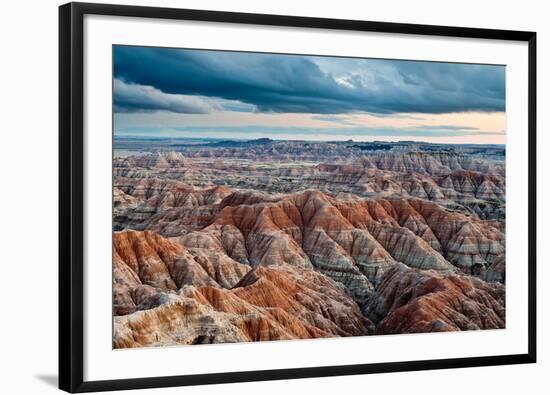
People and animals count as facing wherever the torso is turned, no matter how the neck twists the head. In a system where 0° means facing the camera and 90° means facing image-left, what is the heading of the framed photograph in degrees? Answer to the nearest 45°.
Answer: approximately 315°
